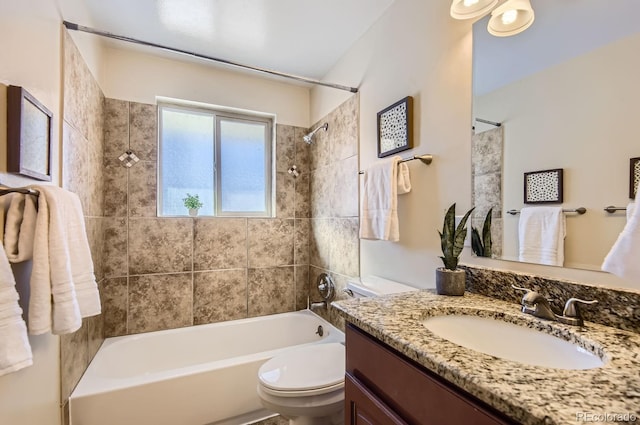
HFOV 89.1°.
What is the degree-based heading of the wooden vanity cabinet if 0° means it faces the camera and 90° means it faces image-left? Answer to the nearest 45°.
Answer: approximately 45°

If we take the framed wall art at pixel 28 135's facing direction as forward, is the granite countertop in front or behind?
in front

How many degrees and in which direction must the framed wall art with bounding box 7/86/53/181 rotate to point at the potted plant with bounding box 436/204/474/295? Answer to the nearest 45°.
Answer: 0° — it already faces it

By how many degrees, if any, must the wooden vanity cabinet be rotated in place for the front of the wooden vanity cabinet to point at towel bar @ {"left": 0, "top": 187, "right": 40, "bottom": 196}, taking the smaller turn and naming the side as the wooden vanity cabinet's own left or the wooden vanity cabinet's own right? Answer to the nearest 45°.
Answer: approximately 45° to the wooden vanity cabinet's own right

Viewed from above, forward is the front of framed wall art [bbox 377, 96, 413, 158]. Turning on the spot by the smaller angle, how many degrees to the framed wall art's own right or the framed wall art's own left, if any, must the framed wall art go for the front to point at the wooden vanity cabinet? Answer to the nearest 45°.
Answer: approximately 45° to the framed wall art's own left

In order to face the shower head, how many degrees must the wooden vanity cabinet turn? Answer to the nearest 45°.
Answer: approximately 90° to its right

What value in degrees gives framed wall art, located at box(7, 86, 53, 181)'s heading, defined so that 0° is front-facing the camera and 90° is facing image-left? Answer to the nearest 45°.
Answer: approximately 315°

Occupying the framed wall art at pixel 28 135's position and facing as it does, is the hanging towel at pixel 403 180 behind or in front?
in front

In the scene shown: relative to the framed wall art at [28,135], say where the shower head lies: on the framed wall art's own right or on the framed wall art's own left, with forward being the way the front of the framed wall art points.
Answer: on the framed wall art's own left

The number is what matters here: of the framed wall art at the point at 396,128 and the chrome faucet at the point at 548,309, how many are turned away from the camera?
0

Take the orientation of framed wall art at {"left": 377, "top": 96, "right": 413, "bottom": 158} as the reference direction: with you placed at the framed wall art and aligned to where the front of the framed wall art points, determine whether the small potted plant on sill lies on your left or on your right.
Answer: on your right

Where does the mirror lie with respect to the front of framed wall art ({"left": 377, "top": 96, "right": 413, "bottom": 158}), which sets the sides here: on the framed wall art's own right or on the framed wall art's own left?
on the framed wall art's own left

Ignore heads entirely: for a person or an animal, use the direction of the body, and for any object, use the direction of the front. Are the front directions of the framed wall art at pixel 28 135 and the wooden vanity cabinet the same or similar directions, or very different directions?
very different directions
